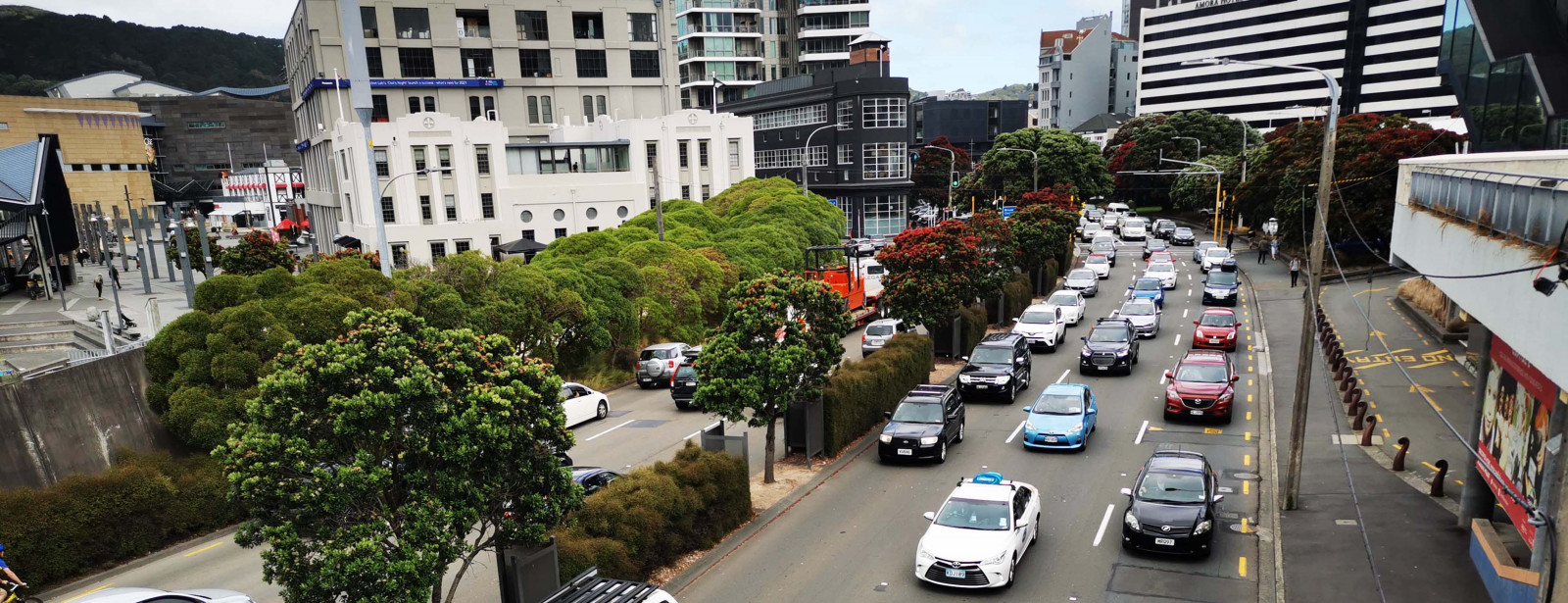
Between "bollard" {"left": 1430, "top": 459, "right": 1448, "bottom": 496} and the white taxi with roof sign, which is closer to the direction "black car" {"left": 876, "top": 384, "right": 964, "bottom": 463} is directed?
the white taxi with roof sign

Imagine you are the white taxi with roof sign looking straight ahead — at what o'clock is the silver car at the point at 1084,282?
The silver car is roughly at 5 o'clock from the white taxi with roof sign.

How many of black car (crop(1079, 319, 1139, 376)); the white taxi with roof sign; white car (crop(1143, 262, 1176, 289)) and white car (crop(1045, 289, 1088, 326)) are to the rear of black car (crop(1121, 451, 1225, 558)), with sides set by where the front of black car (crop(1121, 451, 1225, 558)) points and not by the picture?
3

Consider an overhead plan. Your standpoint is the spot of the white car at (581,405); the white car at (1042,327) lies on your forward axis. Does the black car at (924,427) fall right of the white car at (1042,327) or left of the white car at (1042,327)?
right

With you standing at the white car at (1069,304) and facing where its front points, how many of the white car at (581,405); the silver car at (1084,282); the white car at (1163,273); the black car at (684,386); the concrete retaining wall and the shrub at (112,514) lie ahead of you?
4

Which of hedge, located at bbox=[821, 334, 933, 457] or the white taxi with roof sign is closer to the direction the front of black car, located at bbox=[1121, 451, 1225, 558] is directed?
the white taxi with roof sign

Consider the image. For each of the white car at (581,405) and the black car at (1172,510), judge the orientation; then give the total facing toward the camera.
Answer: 1
